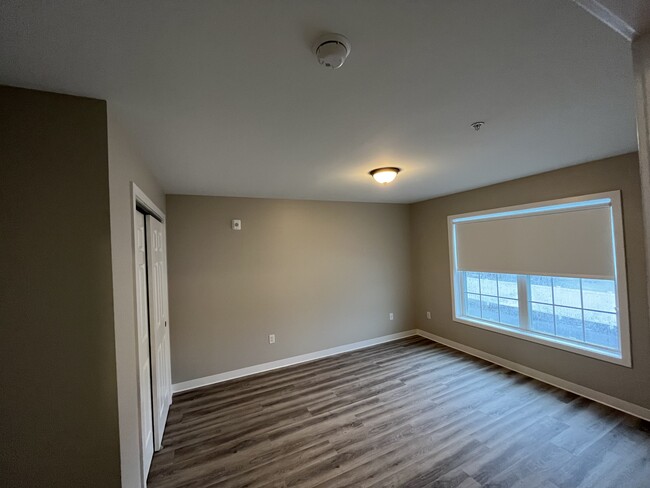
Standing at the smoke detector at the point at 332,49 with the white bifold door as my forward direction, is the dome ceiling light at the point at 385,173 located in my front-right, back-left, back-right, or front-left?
front-right

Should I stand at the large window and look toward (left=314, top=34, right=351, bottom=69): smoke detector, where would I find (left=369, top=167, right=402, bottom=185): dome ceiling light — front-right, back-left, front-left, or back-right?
front-right

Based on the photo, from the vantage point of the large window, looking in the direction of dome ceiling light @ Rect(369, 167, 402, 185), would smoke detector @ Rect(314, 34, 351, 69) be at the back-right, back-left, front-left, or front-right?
front-left

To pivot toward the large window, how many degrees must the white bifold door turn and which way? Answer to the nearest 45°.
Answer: approximately 45° to its right

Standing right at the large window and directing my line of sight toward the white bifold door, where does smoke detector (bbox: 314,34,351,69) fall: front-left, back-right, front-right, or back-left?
front-left

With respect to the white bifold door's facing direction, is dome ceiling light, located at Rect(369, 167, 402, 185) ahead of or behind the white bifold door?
ahead

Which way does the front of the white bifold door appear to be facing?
to the viewer's right
